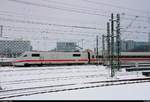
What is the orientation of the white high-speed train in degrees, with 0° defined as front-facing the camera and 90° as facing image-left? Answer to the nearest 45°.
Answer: approximately 90°
